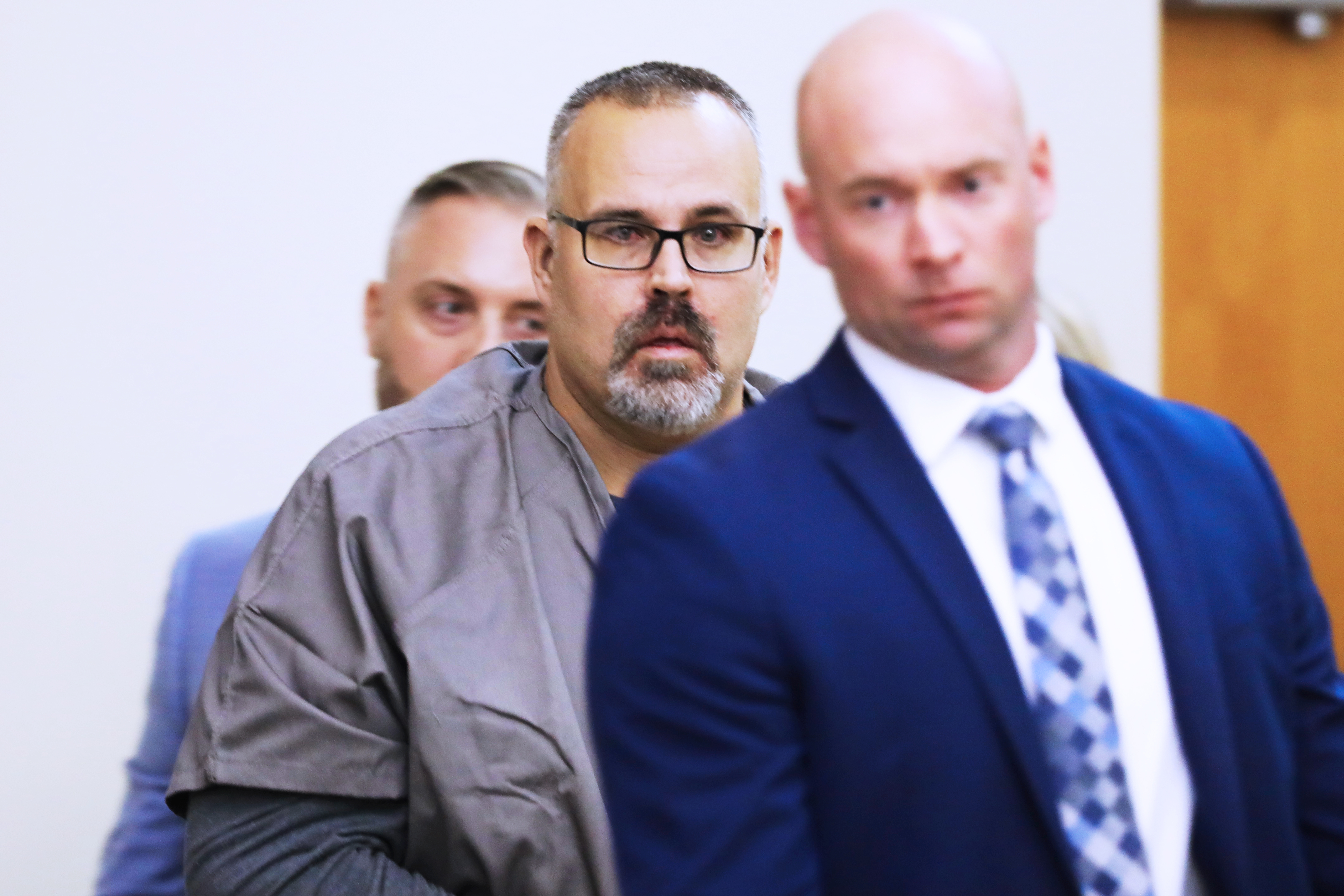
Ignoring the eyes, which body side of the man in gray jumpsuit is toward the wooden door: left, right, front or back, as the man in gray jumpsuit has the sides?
left

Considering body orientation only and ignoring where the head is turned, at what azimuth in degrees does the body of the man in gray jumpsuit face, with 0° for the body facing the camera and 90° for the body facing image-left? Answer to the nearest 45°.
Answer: approximately 315°

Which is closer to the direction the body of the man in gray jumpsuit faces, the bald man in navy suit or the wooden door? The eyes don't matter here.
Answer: the bald man in navy suit
